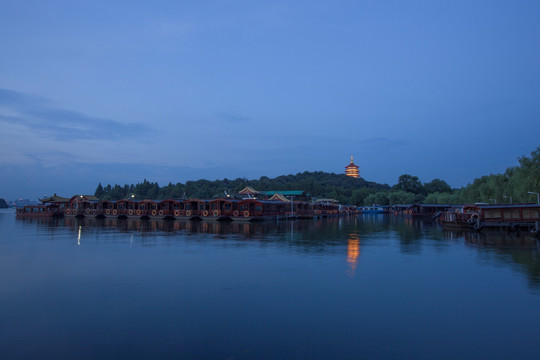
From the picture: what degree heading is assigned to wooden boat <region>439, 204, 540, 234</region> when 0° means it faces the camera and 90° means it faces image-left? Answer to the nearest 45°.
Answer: approximately 90°
